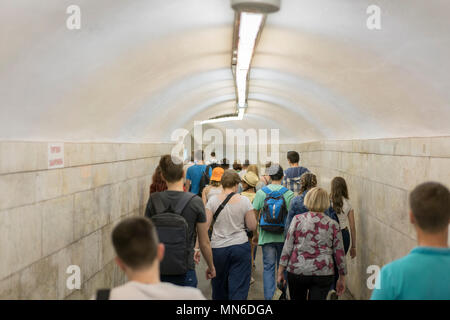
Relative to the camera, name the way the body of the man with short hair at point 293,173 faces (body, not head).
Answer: away from the camera

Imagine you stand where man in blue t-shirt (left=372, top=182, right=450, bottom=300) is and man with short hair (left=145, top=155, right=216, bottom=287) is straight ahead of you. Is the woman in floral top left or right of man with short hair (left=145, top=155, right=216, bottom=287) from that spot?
right

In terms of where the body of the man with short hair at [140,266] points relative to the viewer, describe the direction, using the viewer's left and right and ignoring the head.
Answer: facing away from the viewer

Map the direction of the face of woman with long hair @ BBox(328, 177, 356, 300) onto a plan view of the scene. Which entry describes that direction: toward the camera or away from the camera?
away from the camera

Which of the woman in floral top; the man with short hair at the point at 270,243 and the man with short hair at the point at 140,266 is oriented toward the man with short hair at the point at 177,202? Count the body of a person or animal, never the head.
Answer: the man with short hair at the point at 140,266

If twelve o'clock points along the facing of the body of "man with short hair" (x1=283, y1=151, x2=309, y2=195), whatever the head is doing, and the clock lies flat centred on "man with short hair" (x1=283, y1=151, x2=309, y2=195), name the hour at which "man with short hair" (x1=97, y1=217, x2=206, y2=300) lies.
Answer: "man with short hair" (x1=97, y1=217, x2=206, y2=300) is roughly at 6 o'clock from "man with short hair" (x1=283, y1=151, x2=309, y2=195).

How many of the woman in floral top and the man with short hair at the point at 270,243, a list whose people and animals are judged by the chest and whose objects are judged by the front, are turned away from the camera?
2

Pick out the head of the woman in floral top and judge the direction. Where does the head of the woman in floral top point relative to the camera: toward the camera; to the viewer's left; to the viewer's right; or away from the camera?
away from the camera

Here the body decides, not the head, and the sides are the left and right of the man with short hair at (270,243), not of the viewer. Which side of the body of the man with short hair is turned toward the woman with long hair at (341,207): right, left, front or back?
right

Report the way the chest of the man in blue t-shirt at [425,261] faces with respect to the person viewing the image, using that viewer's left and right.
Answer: facing away from the viewer

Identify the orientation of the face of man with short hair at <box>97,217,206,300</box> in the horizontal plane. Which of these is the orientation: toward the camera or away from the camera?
away from the camera

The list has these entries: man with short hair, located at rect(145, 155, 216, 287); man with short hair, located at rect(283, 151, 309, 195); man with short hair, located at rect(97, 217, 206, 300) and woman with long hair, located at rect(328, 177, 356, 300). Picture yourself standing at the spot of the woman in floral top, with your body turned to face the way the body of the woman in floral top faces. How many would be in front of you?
2

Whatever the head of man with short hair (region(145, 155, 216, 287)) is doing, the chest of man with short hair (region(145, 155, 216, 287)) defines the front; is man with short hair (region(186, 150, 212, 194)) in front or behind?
in front

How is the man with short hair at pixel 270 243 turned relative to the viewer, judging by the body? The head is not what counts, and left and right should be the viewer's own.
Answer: facing away from the viewer

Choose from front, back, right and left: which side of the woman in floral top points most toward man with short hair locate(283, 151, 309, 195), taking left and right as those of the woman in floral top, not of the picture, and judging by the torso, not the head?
front

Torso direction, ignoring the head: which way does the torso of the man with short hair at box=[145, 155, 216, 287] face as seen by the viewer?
away from the camera

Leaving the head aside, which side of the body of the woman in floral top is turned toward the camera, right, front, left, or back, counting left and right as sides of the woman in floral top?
back

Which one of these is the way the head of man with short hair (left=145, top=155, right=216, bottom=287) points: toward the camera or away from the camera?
away from the camera

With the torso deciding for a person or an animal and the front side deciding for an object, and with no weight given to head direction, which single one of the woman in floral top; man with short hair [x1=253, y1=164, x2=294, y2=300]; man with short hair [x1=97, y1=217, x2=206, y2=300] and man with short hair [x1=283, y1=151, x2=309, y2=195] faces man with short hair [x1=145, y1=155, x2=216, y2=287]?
man with short hair [x1=97, y1=217, x2=206, y2=300]
